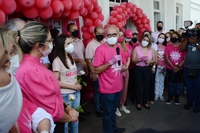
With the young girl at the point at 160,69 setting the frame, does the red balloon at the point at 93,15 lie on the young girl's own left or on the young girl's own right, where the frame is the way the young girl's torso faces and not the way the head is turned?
on the young girl's own right

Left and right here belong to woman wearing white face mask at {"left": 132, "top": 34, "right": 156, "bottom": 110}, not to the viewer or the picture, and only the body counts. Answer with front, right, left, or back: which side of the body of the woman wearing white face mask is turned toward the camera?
front

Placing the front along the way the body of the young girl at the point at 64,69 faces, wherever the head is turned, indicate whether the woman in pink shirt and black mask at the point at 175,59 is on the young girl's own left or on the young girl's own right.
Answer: on the young girl's own left

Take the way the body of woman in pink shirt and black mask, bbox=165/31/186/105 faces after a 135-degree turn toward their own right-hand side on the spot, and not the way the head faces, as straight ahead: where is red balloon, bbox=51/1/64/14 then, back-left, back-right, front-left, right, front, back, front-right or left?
left

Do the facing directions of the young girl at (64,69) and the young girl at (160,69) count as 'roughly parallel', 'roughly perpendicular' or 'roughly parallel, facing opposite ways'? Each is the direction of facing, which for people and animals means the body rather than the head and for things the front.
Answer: roughly perpendicular

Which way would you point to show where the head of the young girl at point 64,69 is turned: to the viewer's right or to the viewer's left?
to the viewer's right

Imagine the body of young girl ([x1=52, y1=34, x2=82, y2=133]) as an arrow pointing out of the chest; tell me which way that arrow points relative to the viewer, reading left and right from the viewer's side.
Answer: facing the viewer and to the right of the viewer

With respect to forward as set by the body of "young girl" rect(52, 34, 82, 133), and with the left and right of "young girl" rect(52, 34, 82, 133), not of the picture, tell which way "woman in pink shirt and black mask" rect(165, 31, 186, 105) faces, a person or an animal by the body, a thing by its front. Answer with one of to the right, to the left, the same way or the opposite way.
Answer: to the right

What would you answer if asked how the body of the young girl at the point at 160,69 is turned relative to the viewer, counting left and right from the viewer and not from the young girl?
facing the viewer
